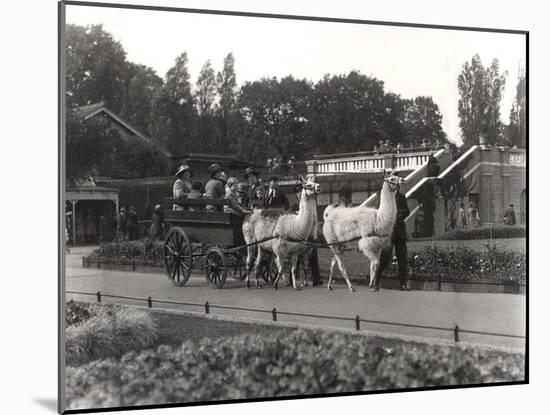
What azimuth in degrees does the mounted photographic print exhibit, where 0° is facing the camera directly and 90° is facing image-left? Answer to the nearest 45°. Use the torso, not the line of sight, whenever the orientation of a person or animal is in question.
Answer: approximately 315°
